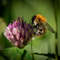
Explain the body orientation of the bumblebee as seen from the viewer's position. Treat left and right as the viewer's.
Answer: facing to the left of the viewer
